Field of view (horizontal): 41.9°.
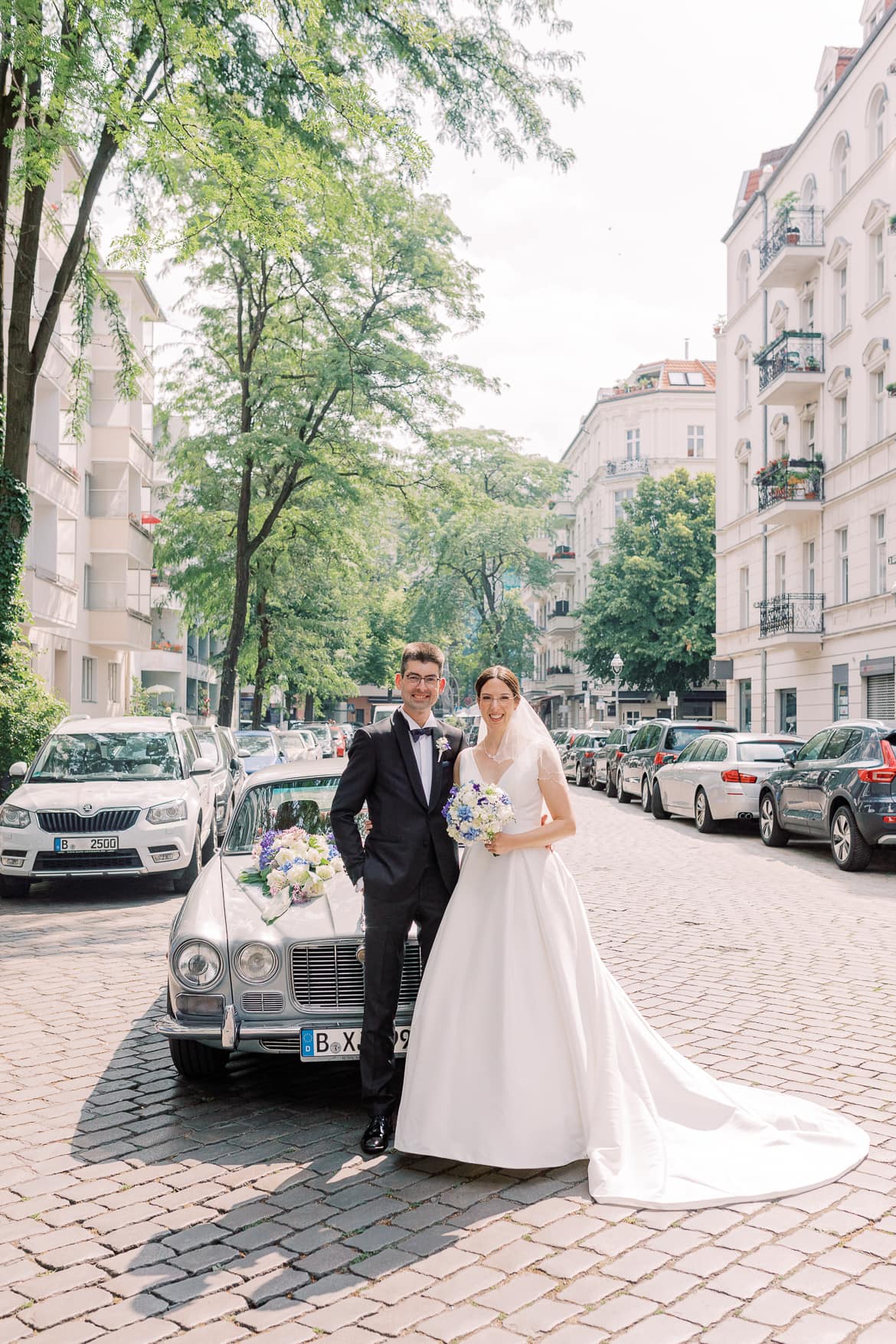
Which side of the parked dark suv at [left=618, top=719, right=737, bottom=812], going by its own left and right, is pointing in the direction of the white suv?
back

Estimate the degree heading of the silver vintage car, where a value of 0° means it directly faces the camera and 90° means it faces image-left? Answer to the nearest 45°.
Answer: approximately 0°

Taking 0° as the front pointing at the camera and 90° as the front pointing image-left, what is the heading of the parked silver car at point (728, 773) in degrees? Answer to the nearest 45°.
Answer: approximately 135°

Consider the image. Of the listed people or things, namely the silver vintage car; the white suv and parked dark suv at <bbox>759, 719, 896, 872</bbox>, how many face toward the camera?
2

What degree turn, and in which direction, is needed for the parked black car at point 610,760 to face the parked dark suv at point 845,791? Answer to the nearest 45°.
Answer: approximately 135° to its left

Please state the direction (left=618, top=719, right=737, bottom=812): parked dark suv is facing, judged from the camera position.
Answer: facing away from the viewer and to the left of the viewer

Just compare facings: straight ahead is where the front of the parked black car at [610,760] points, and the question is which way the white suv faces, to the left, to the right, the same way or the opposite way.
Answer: the opposite way

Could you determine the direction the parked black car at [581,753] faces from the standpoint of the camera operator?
facing away from the viewer and to the left of the viewer

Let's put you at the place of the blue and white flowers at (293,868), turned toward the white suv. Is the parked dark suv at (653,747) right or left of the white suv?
right

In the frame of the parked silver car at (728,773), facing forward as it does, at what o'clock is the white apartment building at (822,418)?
The white apartment building is roughly at 2 o'clock from the parked silver car.
